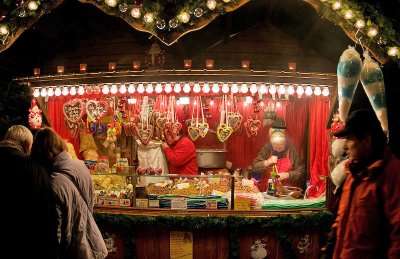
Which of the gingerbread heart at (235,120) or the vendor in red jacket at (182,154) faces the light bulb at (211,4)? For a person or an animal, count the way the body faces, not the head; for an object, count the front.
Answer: the gingerbread heart

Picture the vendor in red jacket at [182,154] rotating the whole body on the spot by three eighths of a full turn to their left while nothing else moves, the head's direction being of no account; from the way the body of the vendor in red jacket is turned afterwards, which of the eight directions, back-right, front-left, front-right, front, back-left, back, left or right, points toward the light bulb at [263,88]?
front

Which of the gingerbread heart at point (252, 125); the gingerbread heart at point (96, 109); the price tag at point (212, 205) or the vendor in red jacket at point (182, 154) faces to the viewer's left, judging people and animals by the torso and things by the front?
the vendor in red jacket

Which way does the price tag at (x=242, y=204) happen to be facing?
toward the camera

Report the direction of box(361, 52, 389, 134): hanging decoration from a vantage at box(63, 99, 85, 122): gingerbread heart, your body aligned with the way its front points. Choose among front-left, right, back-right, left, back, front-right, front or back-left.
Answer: front-left

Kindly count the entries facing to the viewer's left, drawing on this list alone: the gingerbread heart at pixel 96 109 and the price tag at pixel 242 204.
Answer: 0

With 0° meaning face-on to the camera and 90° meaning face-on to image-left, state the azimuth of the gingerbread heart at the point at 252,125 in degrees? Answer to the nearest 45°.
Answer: approximately 0°

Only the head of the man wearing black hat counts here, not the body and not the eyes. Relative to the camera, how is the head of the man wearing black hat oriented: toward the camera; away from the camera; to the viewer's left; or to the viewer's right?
to the viewer's left

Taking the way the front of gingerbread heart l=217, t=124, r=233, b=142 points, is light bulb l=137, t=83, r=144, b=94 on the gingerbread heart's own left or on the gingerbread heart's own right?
on the gingerbread heart's own right

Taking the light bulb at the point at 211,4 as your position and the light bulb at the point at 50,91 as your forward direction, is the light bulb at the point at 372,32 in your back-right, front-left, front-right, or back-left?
back-right

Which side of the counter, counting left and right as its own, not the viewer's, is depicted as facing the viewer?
front

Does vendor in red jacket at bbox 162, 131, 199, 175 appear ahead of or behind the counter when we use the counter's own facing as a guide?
behind

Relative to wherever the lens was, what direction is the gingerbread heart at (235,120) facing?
facing the viewer

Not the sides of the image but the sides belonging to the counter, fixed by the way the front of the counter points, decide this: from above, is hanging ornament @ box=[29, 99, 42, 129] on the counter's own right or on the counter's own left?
on the counter's own right
